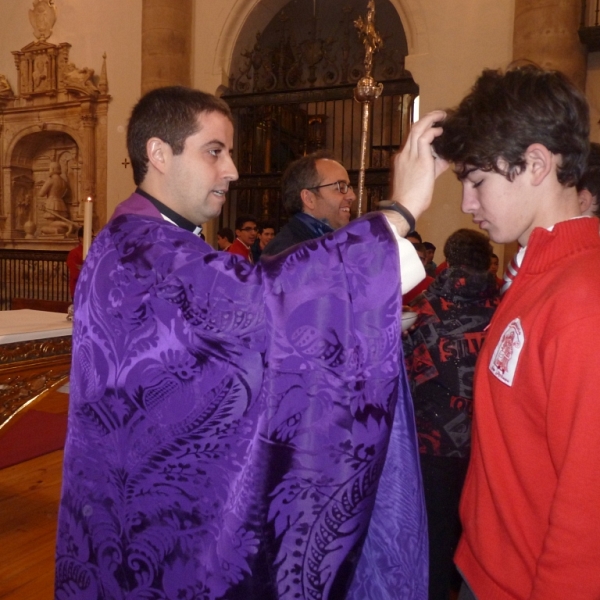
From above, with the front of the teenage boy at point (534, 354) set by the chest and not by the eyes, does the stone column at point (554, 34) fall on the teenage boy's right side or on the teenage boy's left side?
on the teenage boy's right side

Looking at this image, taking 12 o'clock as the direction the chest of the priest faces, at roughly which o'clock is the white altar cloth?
The white altar cloth is roughly at 8 o'clock from the priest.

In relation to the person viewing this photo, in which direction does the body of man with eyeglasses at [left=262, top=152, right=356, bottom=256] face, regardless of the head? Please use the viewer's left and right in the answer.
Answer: facing to the right of the viewer

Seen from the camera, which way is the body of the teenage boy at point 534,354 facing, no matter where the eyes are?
to the viewer's left

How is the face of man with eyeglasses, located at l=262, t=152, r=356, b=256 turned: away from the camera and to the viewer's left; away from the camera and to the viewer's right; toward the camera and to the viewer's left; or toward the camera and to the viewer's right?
toward the camera and to the viewer's right

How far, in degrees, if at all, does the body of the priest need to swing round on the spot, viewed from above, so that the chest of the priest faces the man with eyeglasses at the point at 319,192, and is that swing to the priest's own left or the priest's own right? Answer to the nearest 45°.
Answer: approximately 90° to the priest's own left

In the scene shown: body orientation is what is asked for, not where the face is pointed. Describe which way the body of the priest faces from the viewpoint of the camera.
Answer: to the viewer's right

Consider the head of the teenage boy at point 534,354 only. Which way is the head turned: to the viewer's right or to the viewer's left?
to the viewer's left
